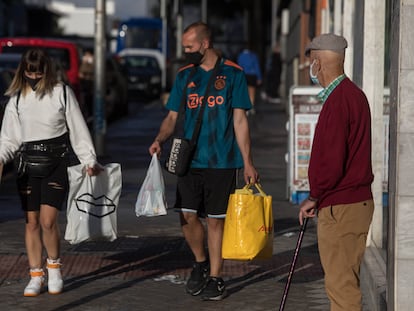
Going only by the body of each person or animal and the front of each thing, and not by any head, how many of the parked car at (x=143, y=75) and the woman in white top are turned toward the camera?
2

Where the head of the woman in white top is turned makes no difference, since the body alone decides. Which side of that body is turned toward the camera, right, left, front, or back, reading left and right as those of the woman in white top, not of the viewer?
front

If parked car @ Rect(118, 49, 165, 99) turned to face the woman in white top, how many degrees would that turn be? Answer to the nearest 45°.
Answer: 0° — it already faces them

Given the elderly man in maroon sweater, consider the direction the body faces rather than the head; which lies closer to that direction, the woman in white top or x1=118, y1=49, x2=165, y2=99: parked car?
the woman in white top

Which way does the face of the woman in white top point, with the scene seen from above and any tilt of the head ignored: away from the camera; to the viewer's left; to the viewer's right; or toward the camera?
toward the camera

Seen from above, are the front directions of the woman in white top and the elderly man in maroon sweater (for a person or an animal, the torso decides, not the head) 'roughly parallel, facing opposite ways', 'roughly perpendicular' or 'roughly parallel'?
roughly perpendicular

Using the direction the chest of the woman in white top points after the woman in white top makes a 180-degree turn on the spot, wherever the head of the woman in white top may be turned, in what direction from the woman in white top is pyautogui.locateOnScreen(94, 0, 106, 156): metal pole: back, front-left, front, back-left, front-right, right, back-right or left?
front

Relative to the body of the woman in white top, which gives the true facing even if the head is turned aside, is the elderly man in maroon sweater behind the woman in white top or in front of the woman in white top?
in front

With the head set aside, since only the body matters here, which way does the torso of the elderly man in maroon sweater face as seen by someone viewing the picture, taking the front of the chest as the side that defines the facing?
to the viewer's left

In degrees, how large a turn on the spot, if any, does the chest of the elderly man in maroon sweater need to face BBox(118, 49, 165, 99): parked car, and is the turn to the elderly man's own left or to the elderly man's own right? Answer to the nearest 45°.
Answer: approximately 90° to the elderly man's own right

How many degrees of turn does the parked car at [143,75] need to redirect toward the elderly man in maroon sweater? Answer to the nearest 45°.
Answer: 0° — it already faces them

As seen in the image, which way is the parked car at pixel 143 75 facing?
toward the camera

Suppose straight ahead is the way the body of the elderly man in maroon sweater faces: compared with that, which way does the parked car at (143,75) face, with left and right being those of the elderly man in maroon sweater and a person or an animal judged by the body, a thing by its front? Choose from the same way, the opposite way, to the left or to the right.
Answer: to the left

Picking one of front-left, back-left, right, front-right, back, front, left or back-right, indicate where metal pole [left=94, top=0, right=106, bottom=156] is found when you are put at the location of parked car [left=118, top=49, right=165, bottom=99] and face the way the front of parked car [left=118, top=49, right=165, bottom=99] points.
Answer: front

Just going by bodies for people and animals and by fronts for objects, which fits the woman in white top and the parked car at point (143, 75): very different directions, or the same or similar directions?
same or similar directions

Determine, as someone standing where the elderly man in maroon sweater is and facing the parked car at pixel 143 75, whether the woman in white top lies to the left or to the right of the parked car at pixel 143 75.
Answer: left
